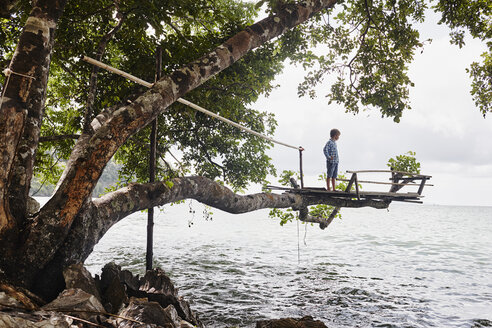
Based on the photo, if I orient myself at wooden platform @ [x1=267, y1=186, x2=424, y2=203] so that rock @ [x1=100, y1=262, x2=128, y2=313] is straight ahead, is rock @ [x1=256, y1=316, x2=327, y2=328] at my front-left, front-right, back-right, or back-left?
front-left

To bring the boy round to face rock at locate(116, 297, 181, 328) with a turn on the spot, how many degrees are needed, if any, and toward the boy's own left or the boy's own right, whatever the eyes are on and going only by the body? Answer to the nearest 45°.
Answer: approximately 90° to the boy's own right

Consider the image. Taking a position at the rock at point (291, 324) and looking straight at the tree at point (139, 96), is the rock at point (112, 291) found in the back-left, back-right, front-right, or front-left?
front-left

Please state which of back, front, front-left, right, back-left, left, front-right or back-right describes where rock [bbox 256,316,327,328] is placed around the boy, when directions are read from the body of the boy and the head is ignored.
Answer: right

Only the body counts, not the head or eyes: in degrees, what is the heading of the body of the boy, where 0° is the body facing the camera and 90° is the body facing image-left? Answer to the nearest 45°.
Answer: approximately 270°

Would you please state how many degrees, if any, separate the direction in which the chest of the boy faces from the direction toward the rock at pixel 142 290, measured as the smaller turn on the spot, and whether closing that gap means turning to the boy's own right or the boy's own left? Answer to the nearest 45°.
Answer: approximately 135° to the boy's own right

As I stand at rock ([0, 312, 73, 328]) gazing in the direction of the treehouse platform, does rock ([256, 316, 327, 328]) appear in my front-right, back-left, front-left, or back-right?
front-right

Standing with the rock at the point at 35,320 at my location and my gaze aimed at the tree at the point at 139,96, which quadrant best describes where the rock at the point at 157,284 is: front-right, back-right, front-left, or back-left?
front-right
